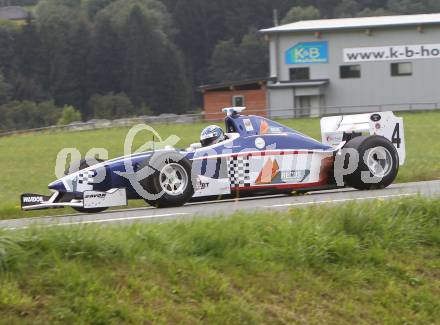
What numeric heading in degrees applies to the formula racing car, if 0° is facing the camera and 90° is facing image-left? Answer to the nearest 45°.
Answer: approximately 45°
